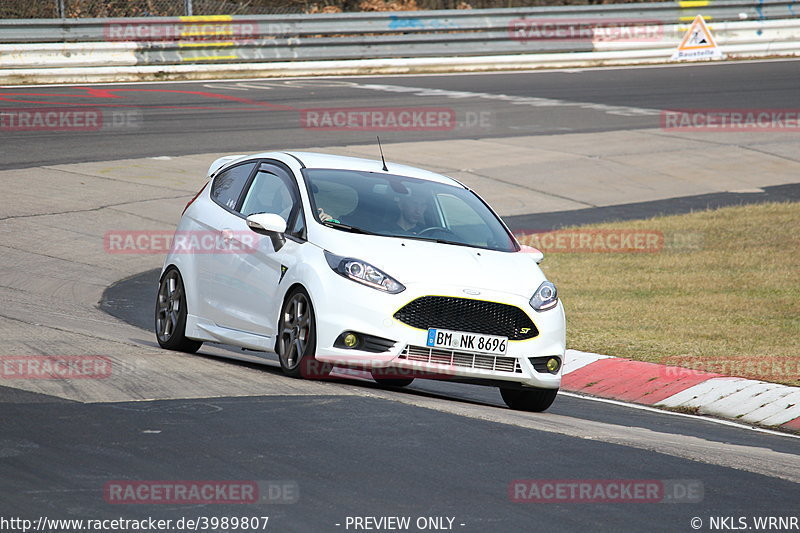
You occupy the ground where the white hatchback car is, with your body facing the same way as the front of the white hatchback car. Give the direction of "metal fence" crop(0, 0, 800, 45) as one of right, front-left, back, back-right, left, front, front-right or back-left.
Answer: back-left

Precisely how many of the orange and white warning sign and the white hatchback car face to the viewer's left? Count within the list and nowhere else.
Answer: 0

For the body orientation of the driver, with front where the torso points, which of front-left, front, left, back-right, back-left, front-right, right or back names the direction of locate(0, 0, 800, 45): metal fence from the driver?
back-left

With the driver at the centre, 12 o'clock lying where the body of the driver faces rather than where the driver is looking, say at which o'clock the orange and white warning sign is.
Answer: The orange and white warning sign is roughly at 8 o'clock from the driver.

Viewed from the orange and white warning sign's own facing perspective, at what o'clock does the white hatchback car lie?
The white hatchback car is roughly at 12 o'clock from the orange and white warning sign.

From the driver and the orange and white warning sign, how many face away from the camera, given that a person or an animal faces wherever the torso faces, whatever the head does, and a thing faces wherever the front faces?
0

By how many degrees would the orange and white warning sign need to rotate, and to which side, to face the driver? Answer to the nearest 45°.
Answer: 0° — it already faces them

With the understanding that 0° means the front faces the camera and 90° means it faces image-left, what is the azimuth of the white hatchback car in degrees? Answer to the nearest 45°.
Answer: approximately 315°

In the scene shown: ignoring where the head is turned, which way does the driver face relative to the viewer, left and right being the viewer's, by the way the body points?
facing the viewer and to the right of the viewer

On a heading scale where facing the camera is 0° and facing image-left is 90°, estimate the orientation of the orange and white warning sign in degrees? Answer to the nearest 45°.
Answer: approximately 0°
